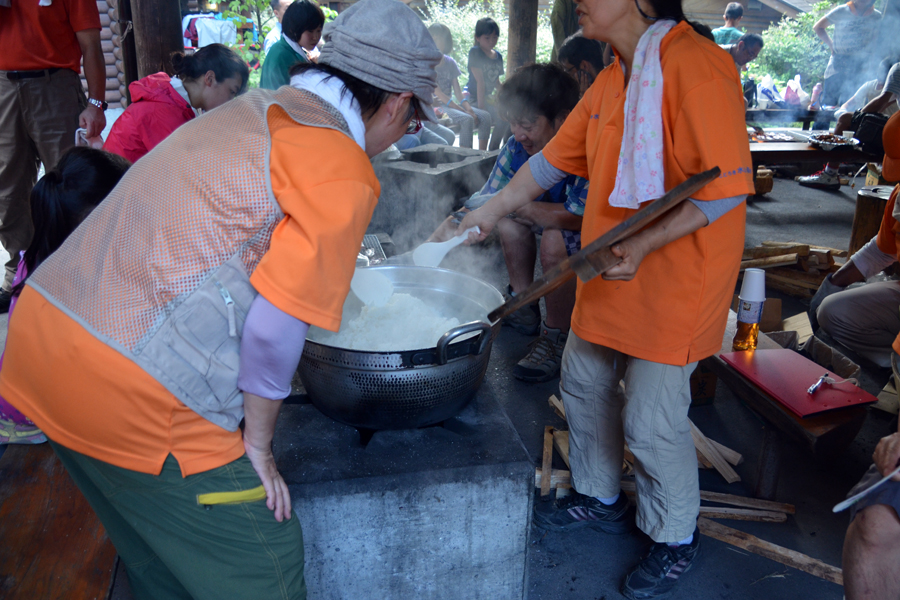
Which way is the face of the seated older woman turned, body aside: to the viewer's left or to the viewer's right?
to the viewer's left

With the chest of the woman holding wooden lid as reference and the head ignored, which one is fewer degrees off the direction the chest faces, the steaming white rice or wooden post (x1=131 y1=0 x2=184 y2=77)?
the steaming white rice

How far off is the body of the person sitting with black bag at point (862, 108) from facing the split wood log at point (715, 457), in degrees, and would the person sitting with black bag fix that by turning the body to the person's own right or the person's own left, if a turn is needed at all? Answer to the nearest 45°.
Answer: approximately 90° to the person's own left

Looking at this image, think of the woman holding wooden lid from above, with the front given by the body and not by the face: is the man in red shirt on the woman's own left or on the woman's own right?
on the woman's own right

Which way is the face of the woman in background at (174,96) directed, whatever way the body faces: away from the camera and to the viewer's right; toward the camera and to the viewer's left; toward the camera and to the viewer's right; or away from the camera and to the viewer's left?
toward the camera and to the viewer's right

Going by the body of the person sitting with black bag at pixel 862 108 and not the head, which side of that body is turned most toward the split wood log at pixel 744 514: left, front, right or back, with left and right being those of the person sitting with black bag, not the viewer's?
left

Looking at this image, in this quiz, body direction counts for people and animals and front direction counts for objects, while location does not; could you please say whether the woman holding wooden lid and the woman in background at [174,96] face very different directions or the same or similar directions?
very different directions
